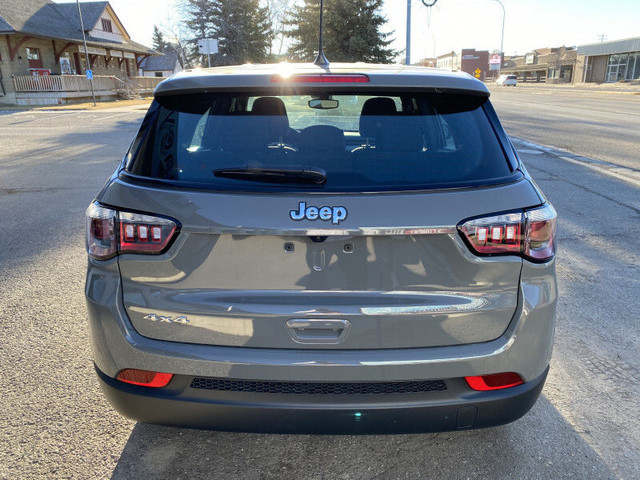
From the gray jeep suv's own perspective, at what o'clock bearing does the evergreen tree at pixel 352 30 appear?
The evergreen tree is roughly at 12 o'clock from the gray jeep suv.

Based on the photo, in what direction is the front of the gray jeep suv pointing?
away from the camera

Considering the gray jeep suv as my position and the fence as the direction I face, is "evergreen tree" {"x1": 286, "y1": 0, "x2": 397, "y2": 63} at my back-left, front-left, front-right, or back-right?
front-right

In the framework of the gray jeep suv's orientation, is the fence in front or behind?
in front
